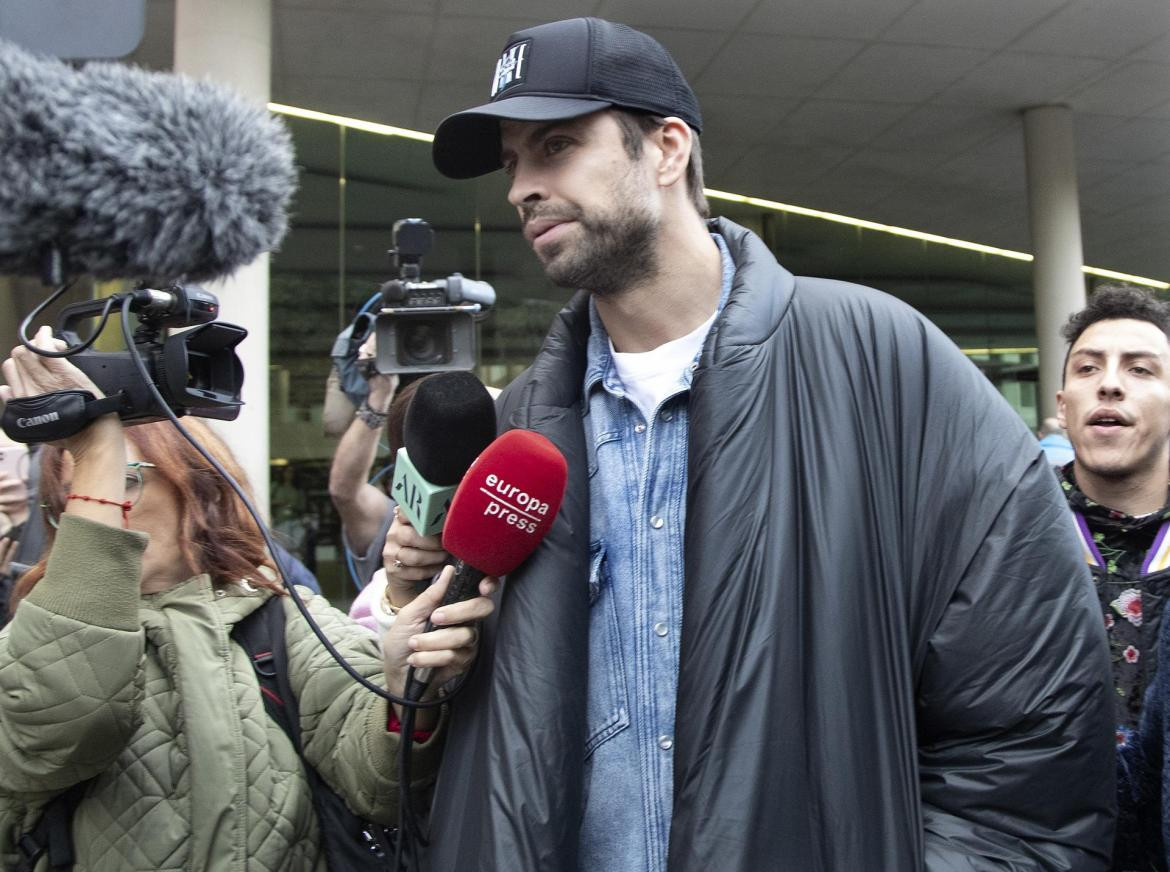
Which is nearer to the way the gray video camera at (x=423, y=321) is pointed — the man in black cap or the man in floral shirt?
the man in black cap

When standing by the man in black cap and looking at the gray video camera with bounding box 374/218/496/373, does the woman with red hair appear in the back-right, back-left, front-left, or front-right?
front-left

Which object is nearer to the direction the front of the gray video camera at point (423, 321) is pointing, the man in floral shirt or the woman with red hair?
the woman with red hair

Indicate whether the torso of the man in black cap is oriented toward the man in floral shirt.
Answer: no

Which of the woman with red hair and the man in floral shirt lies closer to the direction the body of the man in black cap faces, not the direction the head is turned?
the woman with red hair

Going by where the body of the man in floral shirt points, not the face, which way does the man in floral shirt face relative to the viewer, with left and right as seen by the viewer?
facing the viewer

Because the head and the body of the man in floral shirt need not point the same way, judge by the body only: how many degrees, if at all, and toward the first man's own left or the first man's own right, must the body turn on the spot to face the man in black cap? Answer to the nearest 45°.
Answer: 0° — they already face them

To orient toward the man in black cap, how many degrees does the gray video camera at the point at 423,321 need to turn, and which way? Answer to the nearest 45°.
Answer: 0° — it already faces them

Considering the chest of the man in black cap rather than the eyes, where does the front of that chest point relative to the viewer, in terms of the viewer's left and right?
facing the viewer and to the left of the viewer

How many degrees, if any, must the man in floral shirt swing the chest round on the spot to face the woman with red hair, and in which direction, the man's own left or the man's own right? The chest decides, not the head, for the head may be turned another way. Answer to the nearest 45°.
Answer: approximately 45° to the man's own right

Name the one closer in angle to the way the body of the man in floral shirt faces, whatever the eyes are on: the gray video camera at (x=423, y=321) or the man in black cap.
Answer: the man in black cap

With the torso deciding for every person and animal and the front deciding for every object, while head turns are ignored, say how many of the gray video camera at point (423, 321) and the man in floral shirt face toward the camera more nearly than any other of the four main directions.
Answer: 2

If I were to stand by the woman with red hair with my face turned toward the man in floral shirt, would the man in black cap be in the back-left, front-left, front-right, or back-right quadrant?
front-right

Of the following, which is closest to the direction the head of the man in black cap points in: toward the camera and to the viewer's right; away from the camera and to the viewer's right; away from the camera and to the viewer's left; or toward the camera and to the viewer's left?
toward the camera and to the viewer's left

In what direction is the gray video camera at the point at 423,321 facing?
toward the camera

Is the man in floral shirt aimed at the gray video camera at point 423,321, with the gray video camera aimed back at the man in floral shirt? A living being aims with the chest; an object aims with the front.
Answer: no
